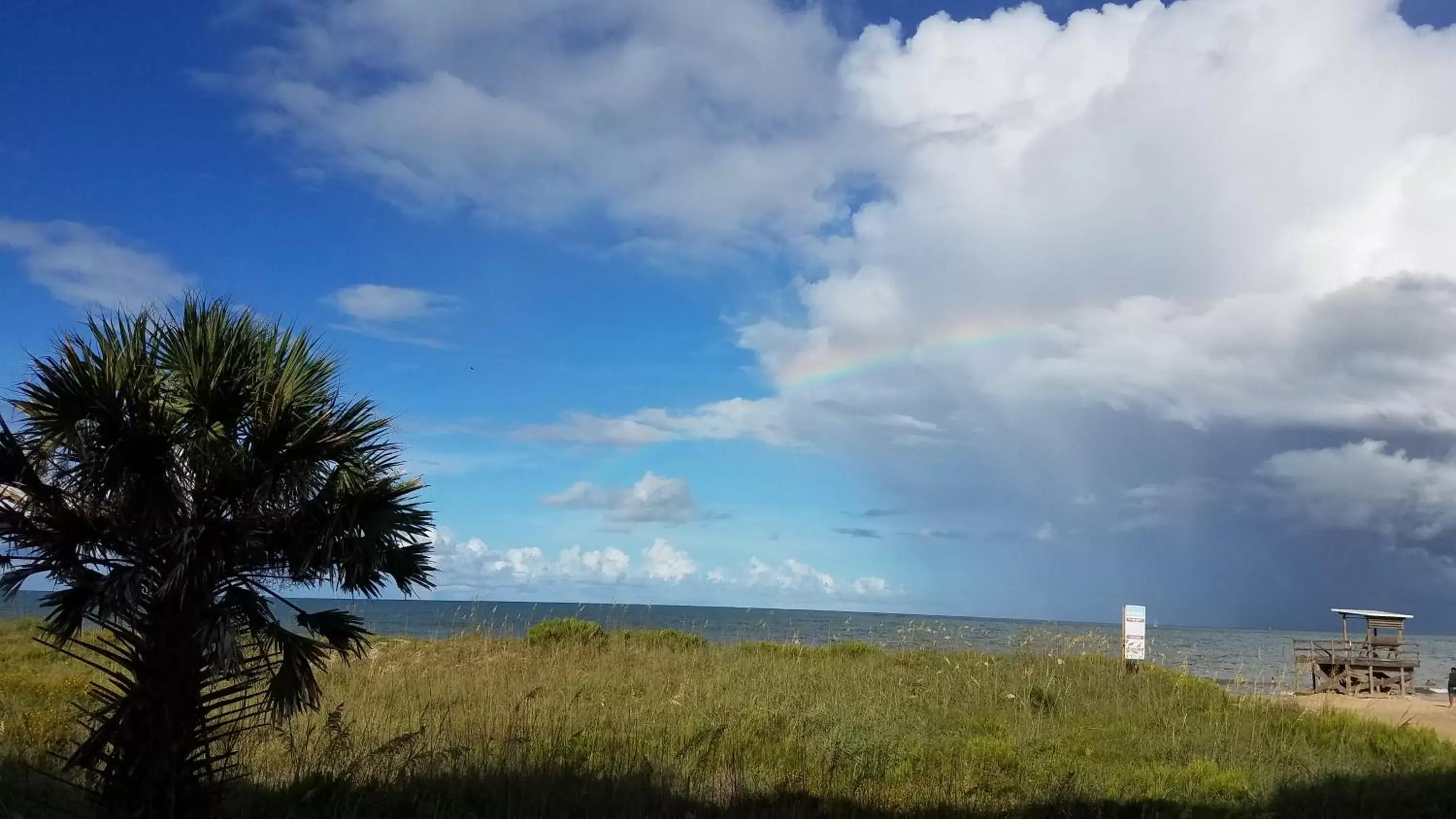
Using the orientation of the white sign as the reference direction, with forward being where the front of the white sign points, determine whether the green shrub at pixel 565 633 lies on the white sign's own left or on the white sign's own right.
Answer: on the white sign's own right

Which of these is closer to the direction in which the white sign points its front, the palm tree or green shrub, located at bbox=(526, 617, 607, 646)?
the palm tree

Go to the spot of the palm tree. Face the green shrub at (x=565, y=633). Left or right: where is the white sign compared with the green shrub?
right

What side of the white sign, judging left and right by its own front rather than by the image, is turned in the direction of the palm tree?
front

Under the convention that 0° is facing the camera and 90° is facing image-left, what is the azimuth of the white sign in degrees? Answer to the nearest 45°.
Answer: approximately 0°

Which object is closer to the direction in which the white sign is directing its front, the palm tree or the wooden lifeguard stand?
the palm tree
